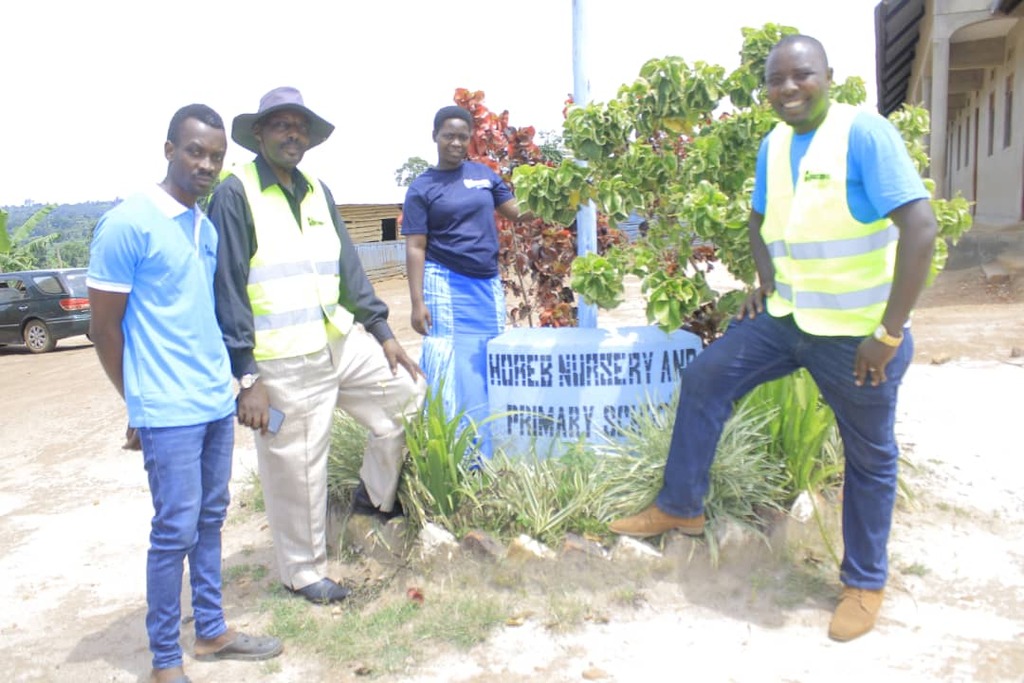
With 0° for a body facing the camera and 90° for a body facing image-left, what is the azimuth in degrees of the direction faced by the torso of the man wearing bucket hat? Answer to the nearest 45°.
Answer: approximately 315°

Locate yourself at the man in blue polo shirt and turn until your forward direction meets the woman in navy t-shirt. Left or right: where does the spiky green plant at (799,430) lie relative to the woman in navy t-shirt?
right

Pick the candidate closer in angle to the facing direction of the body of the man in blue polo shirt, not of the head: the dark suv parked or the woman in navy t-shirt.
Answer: the woman in navy t-shirt

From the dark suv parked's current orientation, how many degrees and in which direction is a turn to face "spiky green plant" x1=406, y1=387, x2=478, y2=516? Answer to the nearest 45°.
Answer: approximately 135° to its left

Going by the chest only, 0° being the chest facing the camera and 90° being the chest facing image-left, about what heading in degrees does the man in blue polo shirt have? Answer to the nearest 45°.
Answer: approximately 315°

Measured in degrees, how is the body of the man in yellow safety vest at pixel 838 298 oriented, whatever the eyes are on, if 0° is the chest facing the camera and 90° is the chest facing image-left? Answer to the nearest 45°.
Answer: approximately 45°

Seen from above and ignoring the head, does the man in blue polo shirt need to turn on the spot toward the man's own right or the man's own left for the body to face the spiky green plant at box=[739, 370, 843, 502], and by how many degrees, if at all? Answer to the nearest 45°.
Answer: approximately 45° to the man's own left

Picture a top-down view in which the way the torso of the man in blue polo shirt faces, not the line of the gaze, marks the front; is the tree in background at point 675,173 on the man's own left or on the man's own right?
on the man's own left

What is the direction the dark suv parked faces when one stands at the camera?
facing away from the viewer and to the left of the viewer

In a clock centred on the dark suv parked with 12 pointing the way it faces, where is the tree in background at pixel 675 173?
The tree in background is roughly at 7 o'clock from the dark suv parked.
